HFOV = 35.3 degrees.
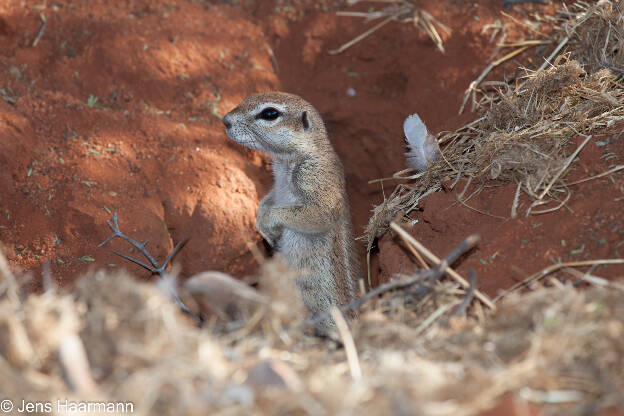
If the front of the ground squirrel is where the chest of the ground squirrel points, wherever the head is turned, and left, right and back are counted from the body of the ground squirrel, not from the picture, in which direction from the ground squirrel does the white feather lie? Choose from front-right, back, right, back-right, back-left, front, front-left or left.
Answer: back

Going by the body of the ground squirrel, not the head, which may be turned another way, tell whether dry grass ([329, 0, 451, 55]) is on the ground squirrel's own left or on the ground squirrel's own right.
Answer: on the ground squirrel's own right

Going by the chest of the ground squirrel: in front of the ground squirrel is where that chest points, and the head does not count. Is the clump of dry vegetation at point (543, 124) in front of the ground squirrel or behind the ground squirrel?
behind

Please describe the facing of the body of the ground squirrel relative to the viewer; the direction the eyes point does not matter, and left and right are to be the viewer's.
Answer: facing to the left of the viewer
